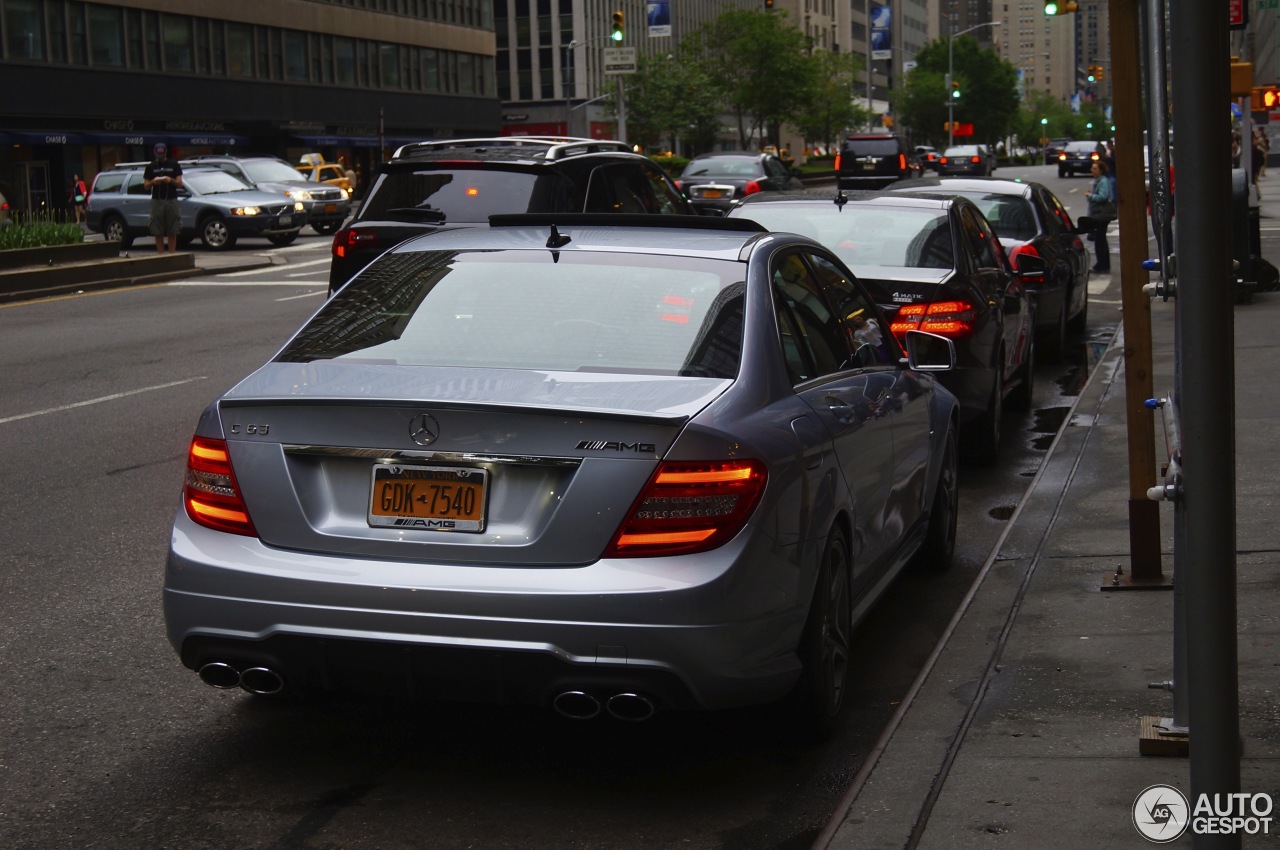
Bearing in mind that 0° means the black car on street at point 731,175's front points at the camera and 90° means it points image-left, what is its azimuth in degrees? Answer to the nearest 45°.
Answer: approximately 225°

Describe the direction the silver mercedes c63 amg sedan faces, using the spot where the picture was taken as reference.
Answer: facing away from the viewer and to the right of the viewer

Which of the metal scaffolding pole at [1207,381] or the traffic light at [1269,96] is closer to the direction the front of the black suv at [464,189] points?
the traffic light

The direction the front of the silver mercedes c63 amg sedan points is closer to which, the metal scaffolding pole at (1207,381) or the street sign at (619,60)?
the street sign

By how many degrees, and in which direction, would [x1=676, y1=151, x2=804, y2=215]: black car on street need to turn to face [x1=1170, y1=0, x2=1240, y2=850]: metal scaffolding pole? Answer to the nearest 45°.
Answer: approximately 135° to its right

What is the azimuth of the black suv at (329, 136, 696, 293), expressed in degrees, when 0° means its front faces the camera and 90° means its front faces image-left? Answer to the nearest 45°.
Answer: approximately 225°

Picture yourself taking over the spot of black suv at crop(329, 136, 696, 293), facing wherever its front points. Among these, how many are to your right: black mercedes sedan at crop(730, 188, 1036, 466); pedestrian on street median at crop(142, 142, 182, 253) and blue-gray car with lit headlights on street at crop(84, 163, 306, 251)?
1

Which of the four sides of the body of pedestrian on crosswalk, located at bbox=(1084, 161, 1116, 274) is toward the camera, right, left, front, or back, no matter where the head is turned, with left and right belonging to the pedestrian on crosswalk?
left

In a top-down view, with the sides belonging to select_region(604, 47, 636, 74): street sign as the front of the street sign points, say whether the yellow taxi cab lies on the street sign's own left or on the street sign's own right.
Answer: on the street sign's own right

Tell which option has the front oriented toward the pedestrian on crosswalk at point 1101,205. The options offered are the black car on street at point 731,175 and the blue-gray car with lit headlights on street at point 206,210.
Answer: the blue-gray car with lit headlights on street at point 206,210

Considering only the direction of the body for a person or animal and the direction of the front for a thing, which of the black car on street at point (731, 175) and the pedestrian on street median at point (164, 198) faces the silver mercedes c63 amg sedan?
the pedestrian on street median
